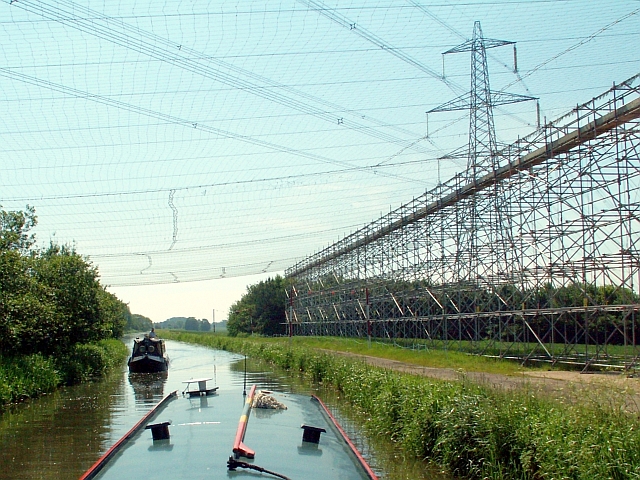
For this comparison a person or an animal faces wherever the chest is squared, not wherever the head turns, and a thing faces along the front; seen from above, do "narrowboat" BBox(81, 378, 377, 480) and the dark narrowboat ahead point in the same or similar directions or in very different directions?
very different directions

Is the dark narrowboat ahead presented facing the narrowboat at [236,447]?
yes

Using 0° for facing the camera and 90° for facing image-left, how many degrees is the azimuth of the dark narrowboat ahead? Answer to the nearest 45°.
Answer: approximately 0°

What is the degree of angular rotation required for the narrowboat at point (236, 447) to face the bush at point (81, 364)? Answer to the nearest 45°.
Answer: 0° — it already faces it

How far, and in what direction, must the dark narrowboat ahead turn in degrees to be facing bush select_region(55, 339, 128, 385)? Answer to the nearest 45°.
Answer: approximately 45° to its right

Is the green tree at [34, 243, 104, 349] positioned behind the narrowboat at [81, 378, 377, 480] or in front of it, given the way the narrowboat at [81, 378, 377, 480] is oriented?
in front

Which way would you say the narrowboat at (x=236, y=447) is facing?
away from the camera

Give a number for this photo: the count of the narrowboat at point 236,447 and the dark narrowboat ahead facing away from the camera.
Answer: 1

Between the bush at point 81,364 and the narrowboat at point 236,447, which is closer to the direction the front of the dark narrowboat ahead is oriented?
the narrowboat

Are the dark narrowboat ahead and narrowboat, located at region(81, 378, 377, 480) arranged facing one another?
yes

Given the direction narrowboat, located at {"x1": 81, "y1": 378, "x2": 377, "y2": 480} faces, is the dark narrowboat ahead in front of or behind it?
in front
